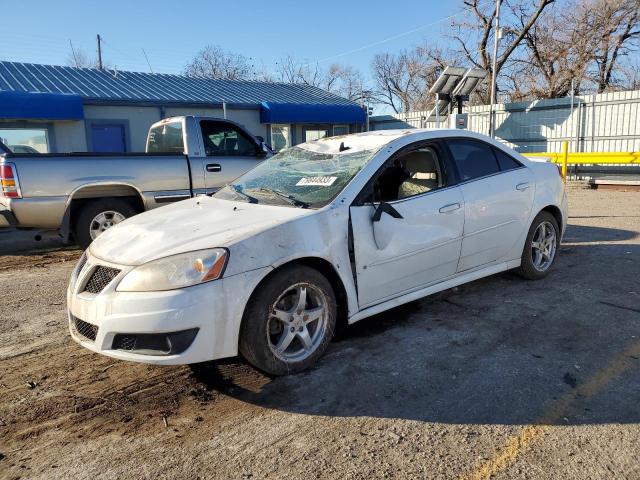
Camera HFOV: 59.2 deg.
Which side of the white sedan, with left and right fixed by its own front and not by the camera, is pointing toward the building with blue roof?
right

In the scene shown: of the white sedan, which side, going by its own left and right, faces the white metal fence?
back

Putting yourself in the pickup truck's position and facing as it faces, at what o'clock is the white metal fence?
The white metal fence is roughly at 11 o'clock from the pickup truck.

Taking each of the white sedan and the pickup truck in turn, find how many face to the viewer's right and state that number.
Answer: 1

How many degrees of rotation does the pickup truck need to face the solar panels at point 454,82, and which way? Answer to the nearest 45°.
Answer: approximately 45° to its left

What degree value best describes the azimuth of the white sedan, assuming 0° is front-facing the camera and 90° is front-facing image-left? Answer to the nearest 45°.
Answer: approximately 45°

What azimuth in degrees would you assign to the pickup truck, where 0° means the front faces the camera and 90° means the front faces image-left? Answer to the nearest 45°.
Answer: approximately 270°

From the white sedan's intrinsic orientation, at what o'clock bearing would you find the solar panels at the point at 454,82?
The solar panels is roughly at 5 o'clock from the white sedan.

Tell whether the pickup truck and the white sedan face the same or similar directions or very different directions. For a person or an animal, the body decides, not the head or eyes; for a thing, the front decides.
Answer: very different directions

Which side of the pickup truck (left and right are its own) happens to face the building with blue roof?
left

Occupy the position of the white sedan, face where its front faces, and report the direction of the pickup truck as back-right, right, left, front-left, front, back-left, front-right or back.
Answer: right
